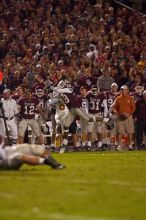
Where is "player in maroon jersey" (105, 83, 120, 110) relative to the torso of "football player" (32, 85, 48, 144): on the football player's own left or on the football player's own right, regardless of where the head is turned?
on the football player's own left

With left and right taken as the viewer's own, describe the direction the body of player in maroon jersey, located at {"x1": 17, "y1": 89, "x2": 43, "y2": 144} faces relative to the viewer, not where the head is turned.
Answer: facing the viewer

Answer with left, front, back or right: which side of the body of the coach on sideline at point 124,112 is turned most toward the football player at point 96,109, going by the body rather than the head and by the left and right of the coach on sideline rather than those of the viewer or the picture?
right

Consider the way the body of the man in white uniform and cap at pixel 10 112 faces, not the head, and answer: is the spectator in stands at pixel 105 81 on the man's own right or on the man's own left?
on the man's own left

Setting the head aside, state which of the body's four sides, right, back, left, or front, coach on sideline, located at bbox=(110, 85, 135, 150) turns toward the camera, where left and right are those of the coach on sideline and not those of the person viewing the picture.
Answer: front

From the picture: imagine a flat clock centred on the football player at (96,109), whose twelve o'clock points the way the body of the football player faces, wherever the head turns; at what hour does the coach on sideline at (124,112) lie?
The coach on sideline is roughly at 9 o'clock from the football player.

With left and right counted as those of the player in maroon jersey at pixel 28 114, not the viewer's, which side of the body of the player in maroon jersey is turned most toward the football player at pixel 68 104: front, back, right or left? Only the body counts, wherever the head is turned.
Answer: left

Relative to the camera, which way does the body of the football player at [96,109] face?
toward the camera
